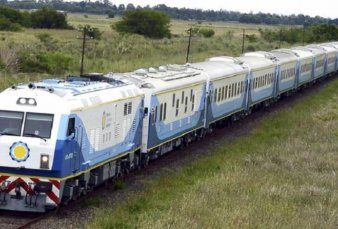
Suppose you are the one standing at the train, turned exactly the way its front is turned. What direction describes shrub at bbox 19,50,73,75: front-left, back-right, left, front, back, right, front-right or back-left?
back-right

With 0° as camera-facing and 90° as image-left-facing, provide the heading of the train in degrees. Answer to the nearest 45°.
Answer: approximately 45°

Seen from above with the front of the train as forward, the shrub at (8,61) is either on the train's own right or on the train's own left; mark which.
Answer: on the train's own right
